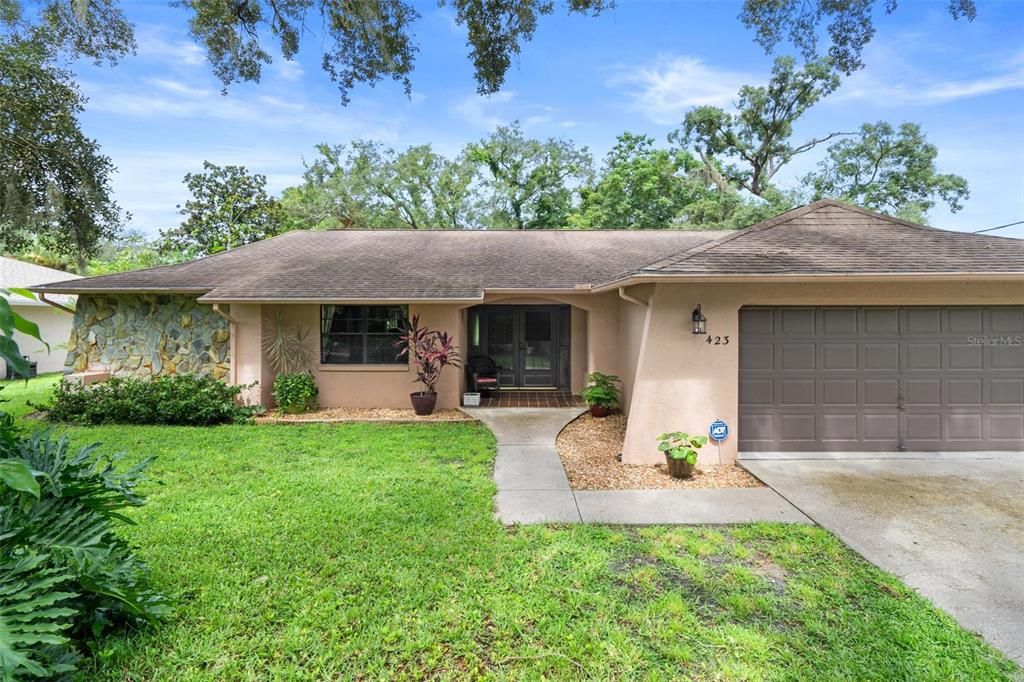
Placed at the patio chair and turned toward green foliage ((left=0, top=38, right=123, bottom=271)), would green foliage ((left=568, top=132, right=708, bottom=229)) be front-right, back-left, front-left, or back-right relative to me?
back-right

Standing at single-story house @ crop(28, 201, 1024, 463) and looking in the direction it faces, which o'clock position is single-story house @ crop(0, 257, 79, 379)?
single-story house @ crop(0, 257, 79, 379) is roughly at 4 o'clock from single-story house @ crop(28, 201, 1024, 463).

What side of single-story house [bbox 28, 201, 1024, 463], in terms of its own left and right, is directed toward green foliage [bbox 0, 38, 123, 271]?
right

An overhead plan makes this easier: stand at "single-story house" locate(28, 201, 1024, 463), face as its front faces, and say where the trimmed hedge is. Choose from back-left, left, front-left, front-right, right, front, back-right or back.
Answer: right

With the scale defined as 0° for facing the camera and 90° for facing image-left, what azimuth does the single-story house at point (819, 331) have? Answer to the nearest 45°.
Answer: approximately 0°

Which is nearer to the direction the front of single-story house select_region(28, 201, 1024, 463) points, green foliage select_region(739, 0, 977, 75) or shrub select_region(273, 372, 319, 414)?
the green foliage

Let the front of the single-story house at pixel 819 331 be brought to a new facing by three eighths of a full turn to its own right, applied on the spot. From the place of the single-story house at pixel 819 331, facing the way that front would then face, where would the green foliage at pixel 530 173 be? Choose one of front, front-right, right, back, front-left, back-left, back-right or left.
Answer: front-right

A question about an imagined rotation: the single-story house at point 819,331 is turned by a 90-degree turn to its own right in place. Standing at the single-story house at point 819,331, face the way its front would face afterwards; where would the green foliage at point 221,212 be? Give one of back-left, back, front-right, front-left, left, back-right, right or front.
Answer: front-right

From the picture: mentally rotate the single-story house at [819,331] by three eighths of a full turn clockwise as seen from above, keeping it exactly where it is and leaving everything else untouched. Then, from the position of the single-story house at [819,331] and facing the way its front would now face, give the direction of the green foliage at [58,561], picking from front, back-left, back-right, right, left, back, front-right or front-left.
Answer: left

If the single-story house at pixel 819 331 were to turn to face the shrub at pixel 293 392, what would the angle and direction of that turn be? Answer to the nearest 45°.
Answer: approximately 90° to its right

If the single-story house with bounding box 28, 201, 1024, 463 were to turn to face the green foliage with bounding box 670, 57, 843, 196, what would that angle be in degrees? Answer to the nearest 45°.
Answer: approximately 180°
